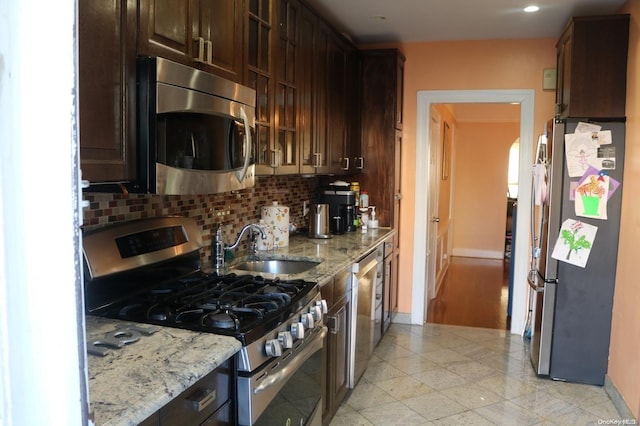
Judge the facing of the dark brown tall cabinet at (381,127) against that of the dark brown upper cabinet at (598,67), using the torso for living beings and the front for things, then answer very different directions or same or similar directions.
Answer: very different directions

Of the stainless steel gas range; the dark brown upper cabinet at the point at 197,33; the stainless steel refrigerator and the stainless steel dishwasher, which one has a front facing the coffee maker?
the stainless steel refrigerator

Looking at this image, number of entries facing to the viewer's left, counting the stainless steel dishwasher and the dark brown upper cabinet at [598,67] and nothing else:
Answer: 1

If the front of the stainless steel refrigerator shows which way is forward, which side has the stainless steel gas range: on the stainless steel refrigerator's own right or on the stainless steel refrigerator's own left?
on the stainless steel refrigerator's own left

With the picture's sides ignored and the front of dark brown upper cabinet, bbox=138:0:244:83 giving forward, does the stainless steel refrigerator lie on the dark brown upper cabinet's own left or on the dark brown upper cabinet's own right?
on the dark brown upper cabinet's own left

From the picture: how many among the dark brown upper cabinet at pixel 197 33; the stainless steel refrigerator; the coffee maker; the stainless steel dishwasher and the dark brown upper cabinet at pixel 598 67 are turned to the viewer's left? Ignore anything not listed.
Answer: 2

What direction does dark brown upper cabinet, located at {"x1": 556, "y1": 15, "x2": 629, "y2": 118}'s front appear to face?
to the viewer's left

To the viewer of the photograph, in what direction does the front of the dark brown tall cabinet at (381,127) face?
facing to the right of the viewer

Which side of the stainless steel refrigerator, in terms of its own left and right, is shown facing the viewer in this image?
left

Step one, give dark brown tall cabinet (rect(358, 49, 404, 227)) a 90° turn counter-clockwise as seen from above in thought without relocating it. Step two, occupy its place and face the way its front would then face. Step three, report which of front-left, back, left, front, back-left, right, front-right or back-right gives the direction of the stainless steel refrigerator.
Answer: back-right

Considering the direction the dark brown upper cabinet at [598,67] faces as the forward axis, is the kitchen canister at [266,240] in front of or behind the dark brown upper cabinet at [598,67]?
in front

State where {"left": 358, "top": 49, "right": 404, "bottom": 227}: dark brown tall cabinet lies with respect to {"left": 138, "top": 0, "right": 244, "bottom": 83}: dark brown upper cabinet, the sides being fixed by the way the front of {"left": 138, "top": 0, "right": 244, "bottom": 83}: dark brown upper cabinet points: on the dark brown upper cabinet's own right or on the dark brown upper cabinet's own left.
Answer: on the dark brown upper cabinet's own left

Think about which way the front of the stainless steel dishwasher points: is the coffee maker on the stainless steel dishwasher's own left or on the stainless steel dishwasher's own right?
on the stainless steel dishwasher's own left

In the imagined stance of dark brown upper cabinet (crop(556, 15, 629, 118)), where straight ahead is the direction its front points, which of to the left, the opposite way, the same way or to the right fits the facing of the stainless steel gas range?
the opposite way
